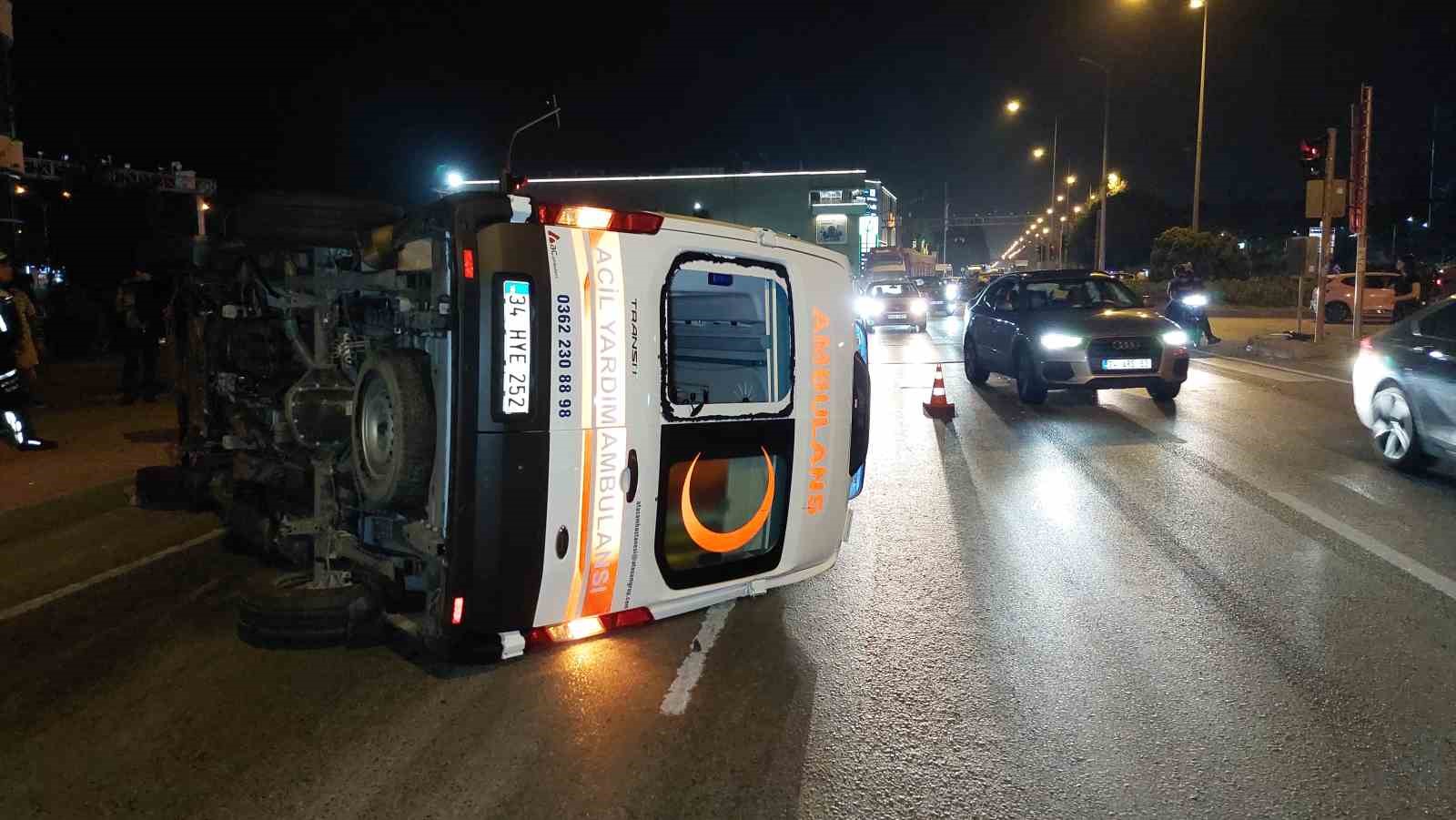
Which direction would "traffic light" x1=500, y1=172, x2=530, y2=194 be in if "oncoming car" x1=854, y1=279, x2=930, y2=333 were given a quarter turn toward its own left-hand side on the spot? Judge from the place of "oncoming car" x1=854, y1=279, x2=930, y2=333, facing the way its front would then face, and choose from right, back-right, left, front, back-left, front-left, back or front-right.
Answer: right

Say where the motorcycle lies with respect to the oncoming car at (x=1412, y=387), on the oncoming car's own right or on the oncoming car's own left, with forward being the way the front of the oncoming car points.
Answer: on the oncoming car's own right

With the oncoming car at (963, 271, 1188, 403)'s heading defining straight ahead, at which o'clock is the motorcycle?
The motorcycle is roughly at 8 o'clock from the oncoming car.

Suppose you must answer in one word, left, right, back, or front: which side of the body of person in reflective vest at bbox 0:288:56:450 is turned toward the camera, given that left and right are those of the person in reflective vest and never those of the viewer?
right

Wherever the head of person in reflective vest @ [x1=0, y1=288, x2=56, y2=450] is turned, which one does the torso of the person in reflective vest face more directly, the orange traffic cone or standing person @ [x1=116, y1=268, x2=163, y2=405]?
the orange traffic cone

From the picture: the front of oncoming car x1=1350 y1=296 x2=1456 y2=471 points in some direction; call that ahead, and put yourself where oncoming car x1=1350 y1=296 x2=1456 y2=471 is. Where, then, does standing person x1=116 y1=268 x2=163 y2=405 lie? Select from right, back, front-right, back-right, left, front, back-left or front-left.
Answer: front-right

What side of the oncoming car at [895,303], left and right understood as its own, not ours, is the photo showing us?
front

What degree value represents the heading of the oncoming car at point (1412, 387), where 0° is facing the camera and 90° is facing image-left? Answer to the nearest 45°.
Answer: approximately 45°

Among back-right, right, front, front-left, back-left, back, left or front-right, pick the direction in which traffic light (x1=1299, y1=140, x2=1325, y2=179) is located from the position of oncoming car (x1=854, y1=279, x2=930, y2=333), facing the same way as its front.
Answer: front-left

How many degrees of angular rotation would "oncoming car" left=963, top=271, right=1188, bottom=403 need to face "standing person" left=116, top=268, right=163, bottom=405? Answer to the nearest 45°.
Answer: approximately 135° to its right

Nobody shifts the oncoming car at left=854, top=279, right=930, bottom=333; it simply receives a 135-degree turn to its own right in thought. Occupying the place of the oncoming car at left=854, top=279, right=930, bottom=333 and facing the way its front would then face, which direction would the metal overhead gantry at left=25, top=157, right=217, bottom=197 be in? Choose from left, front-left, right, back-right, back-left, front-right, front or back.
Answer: front-left

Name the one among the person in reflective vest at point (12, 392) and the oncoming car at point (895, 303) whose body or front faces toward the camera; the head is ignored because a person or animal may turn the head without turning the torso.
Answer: the oncoming car

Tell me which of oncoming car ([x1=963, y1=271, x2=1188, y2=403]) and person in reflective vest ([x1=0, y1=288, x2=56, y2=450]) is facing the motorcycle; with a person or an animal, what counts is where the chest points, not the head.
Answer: the person in reflective vest

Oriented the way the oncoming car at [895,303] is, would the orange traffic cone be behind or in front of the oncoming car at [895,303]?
in front

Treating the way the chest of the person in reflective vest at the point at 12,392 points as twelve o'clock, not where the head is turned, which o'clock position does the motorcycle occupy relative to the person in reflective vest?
The motorcycle is roughly at 12 o'clock from the person in reflective vest.

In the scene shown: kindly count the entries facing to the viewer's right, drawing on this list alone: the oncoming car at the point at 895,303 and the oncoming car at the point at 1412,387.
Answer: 0

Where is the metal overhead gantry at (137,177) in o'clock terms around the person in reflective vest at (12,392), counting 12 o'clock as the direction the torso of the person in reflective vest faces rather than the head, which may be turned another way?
The metal overhead gantry is roughly at 9 o'clock from the person in reflective vest.
